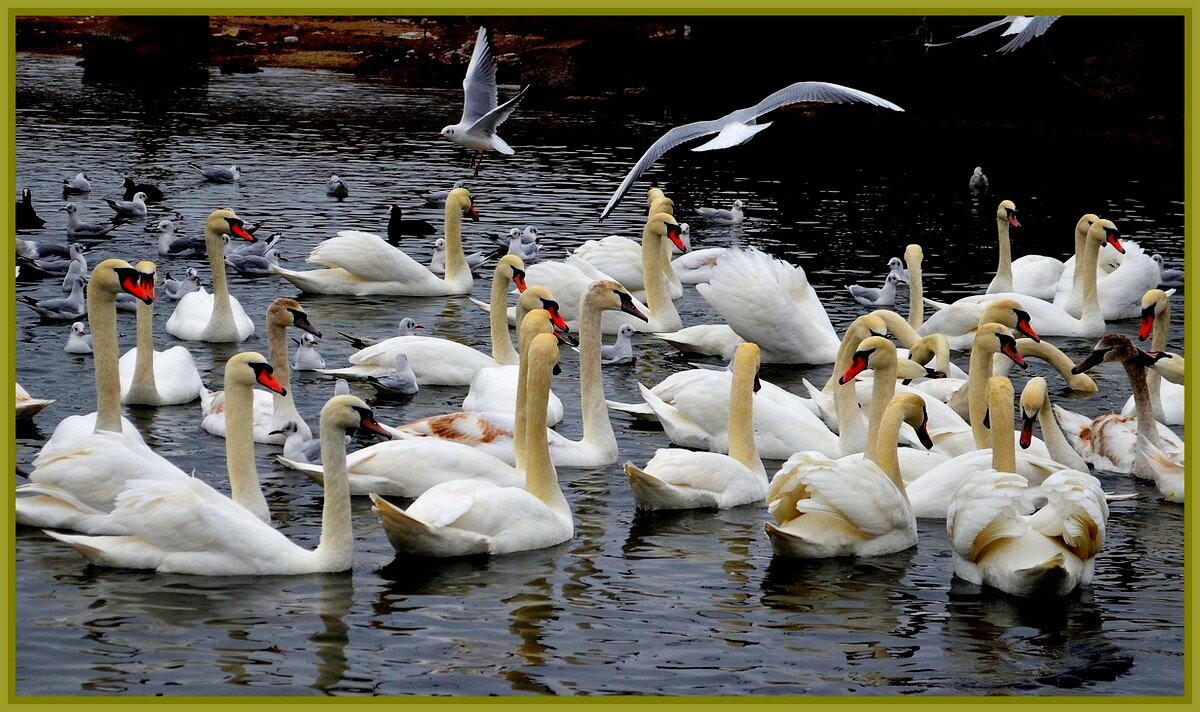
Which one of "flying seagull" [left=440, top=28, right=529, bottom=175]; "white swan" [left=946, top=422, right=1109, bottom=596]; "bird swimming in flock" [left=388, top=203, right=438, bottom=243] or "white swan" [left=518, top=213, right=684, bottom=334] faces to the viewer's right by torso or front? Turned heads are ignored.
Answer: "white swan" [left=518, top=213, right=684, bottom=334]

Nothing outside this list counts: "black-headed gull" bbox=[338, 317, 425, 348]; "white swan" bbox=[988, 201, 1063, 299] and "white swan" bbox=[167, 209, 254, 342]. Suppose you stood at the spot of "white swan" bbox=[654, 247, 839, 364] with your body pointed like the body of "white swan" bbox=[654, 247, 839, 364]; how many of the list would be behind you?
2

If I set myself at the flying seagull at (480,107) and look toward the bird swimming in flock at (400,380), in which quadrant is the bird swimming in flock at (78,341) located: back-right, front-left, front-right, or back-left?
front-right

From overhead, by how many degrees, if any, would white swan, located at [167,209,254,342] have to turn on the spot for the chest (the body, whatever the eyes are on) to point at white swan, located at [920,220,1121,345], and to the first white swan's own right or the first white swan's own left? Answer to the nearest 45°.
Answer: approximately 45° to the first white swan's own left

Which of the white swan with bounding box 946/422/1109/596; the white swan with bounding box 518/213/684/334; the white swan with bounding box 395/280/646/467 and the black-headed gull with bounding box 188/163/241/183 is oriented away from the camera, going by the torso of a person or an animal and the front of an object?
the white swan with bounding box 946/422/1109/596

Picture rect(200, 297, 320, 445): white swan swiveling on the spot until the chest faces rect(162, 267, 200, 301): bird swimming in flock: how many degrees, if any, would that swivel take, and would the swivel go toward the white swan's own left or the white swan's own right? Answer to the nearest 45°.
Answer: approximately 90° to the white swan's own left

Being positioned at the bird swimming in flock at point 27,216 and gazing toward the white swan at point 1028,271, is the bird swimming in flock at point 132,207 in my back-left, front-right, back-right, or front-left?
front-left

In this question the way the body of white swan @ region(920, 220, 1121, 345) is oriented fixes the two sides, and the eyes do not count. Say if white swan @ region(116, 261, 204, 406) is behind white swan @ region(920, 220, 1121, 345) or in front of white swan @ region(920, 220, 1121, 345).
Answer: behind

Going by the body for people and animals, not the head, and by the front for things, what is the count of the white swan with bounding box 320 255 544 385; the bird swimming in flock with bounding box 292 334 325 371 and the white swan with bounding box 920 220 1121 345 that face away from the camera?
0

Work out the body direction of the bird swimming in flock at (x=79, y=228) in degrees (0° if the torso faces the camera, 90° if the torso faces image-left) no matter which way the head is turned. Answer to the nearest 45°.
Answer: approximately 90°

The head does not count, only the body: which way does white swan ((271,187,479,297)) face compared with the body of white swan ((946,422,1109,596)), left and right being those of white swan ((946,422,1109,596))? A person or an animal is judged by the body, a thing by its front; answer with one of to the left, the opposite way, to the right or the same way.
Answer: to the right

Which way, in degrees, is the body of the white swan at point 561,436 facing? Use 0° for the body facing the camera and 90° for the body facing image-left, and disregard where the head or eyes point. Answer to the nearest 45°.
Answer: approximately 270°

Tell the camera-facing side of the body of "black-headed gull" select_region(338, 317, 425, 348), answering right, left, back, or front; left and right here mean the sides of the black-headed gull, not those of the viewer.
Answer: right
